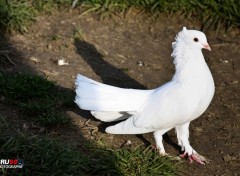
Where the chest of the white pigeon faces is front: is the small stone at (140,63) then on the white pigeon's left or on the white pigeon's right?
on the white pigeon's left

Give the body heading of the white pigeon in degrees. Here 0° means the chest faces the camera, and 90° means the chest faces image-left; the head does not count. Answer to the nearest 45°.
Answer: approximately 270°

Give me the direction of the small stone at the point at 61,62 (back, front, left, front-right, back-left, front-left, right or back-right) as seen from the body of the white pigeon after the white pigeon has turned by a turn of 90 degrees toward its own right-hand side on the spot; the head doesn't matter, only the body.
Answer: back-right
